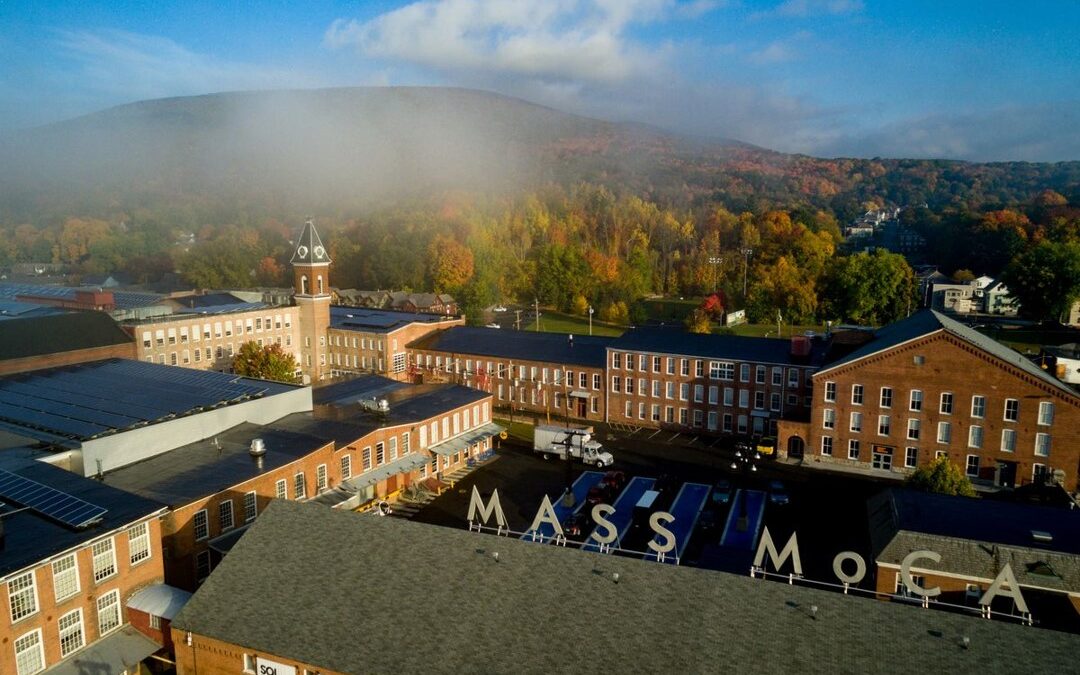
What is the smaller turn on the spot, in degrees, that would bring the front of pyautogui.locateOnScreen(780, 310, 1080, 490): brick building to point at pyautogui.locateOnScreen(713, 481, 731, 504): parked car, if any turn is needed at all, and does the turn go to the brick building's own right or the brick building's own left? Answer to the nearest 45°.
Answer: approximately 45° to the brick building's own right

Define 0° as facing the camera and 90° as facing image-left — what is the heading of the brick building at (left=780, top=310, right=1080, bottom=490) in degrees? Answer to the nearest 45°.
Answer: approximately 0°

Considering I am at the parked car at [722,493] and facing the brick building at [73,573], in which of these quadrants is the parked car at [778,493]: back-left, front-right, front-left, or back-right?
back-left

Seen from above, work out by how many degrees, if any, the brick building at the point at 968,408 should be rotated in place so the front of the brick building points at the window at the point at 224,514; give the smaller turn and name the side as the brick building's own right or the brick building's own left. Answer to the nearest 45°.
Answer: approximately 45° to the brick building's own right

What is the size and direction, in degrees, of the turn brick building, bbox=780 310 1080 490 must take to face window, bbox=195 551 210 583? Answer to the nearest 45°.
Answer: approximately 45° to its right

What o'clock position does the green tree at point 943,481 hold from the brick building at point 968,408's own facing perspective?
The green tree is roughly at 12 o'clock from the brick building.

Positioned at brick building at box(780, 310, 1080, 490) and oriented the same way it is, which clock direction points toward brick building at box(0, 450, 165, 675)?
brick building at box(0, 450, 165, 675) is roughly at 1 o'clock from brick building at box(780, 310, 1080, 490).
